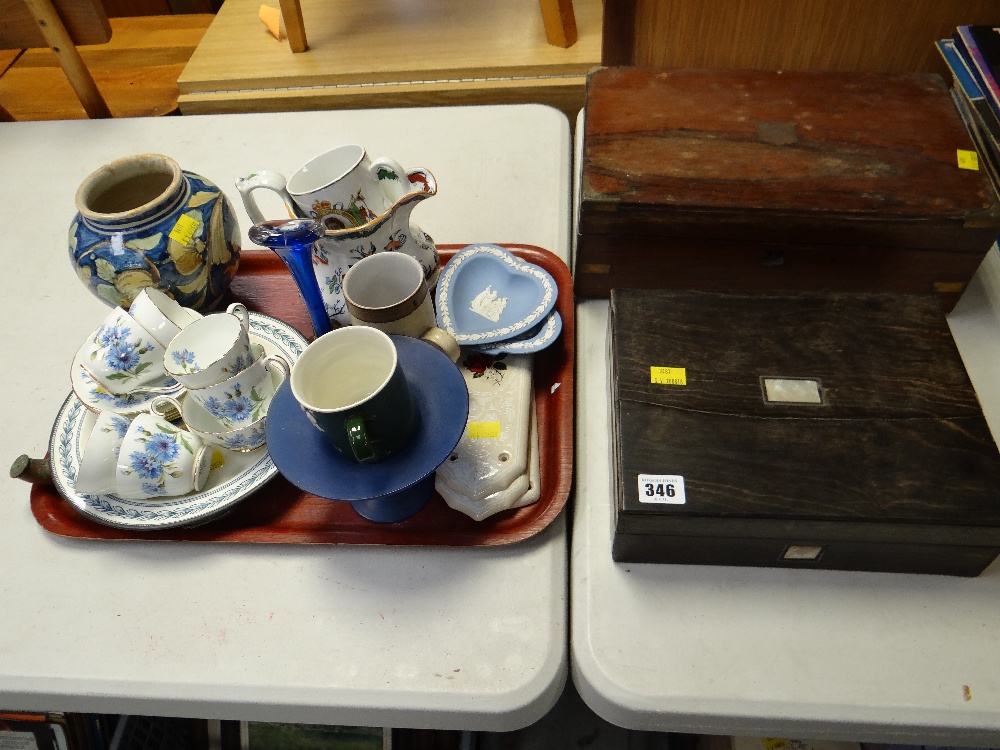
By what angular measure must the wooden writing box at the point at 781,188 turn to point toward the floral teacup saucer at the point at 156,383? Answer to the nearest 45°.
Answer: approximately 45° to its right

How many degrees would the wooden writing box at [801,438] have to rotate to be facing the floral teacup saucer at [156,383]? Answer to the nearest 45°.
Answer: approximately 90° to its right

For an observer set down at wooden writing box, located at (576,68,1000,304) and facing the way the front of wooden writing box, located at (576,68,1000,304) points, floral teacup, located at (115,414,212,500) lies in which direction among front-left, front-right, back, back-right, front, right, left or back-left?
front-right

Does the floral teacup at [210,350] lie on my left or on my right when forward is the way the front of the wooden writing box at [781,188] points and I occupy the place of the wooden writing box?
on my right

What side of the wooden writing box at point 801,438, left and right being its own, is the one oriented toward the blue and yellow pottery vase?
right

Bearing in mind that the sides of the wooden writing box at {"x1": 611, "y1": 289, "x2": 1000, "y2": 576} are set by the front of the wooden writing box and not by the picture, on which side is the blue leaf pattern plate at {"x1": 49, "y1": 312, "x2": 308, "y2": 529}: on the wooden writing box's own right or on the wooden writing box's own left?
on the wooden writing box's own right

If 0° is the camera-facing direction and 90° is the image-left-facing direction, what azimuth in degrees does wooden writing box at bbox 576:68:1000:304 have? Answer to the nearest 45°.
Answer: approximately 0°

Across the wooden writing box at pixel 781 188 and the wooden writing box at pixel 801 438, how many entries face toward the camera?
2

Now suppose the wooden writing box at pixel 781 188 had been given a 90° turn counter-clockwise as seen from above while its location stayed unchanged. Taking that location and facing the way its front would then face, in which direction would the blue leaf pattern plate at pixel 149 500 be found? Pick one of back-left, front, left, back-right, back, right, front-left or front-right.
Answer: back-right
